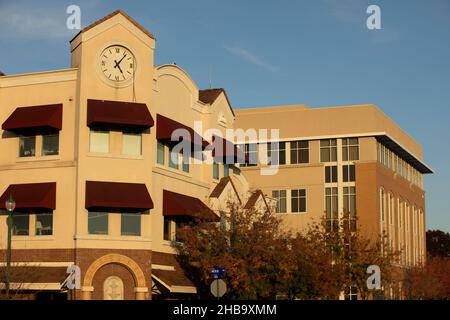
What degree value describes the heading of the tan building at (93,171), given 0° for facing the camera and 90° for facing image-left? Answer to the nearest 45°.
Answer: approximately 0°
